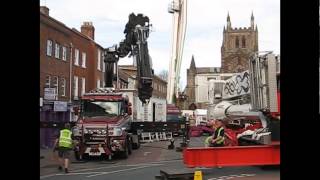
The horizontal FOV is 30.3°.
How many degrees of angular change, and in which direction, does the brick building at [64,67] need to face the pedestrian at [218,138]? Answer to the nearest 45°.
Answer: approximately 45° to its right

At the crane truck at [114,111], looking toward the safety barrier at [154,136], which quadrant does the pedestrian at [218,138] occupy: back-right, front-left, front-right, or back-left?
back-right

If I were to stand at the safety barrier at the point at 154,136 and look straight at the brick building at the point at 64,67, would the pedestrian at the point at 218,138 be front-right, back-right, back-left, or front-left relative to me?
back-left

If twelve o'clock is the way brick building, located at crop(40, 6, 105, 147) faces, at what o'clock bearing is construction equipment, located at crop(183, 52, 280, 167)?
The construction equipment is roughly at 1 o'clock from the brick building.

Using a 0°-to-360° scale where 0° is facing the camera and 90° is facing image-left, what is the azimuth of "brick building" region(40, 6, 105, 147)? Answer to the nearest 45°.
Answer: approximately 315°

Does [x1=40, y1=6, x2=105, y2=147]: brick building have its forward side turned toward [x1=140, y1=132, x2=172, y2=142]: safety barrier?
yes

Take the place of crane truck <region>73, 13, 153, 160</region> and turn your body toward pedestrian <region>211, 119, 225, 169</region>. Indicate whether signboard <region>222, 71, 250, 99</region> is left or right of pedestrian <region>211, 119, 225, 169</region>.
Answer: left

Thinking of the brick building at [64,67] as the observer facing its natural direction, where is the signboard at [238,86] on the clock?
The signboard is roughly at 1 o'clock from the brick building.

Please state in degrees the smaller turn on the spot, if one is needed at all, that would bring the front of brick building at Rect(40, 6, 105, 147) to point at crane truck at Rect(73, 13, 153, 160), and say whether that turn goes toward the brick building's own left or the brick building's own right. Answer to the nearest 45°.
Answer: approximately 45° to the brick building's own right
